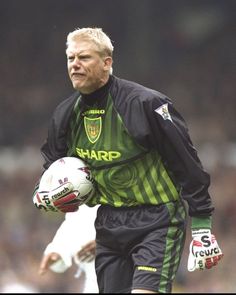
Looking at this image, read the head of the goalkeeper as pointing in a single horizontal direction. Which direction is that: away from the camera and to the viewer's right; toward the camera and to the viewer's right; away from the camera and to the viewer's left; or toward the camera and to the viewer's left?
toward the camera and to the viewer's left

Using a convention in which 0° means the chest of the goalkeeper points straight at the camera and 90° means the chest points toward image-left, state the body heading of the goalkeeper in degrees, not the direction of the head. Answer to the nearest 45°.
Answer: approximately 45°
